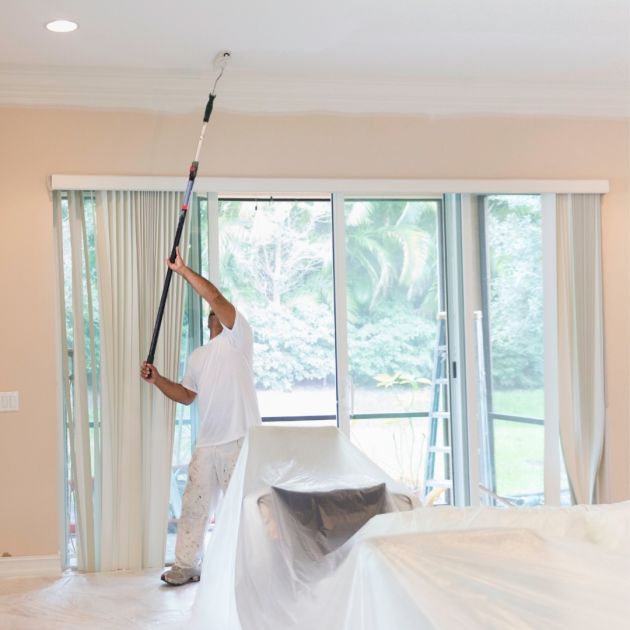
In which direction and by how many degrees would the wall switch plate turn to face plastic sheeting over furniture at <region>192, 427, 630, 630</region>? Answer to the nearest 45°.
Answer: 0° — it already faces it

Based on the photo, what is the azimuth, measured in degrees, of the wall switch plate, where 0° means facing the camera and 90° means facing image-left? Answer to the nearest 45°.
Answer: approximately 0°

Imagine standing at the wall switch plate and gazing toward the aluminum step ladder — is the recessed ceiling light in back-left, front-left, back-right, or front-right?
front-right

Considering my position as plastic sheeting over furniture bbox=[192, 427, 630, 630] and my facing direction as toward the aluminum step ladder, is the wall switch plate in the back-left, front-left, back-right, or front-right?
front-left

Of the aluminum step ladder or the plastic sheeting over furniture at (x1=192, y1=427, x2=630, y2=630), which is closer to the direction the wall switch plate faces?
the plastic sheeting over furniture

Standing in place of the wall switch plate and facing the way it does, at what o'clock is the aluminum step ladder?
The aluminum step ladder is roughly at 9 o'clock from the wall switch plate.
